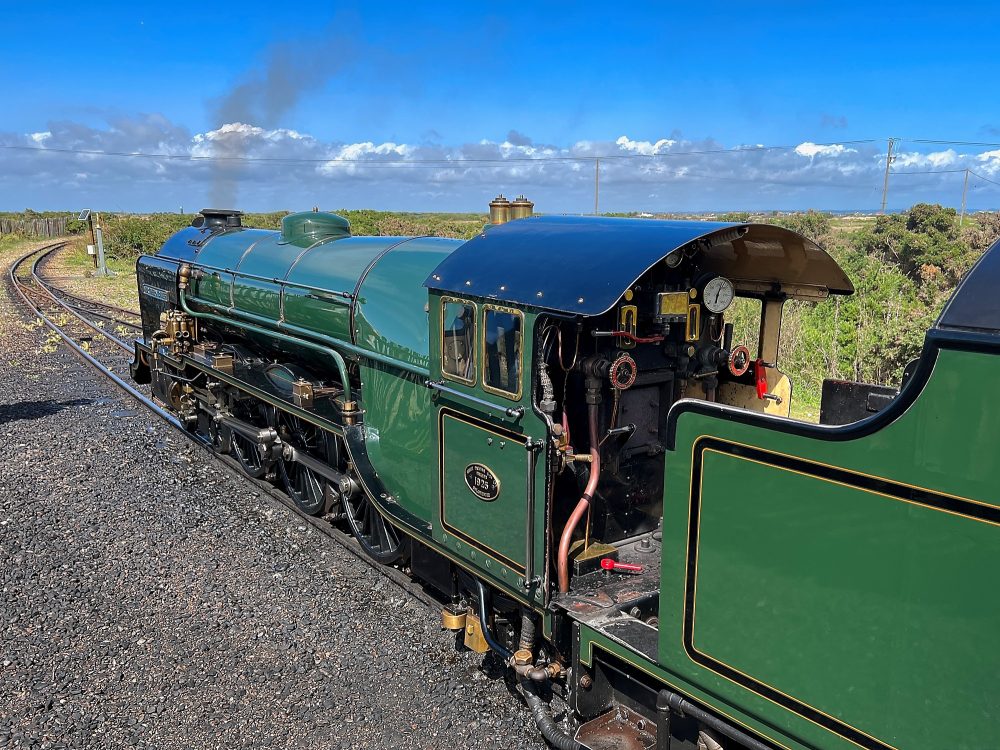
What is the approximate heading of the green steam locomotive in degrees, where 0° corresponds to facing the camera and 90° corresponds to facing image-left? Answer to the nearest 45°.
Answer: approximately 135°

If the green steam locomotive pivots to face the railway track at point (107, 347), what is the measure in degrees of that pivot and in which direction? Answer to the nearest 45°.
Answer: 0° — it already faces it
